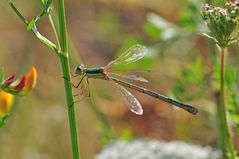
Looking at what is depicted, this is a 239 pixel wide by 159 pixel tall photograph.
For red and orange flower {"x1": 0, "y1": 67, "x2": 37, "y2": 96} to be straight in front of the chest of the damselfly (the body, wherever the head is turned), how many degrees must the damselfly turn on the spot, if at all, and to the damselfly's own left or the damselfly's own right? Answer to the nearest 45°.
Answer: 0° — it already faces it

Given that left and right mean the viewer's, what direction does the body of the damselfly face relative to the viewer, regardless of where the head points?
facing to the left of the viewer
